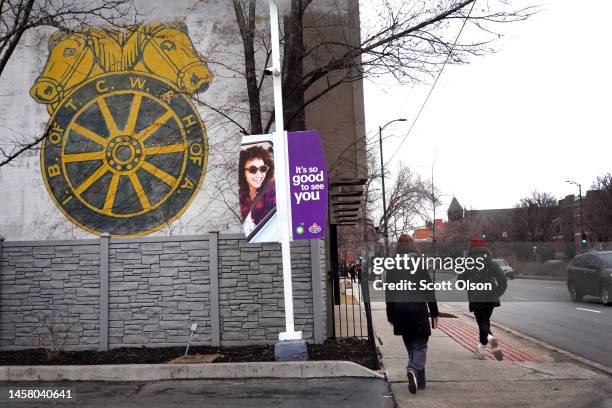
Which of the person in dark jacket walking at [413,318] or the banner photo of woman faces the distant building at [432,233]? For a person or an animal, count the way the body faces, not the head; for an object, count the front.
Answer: the person in dark jacket walking

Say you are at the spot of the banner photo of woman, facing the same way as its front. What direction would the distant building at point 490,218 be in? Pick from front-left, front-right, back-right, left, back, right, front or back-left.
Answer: back-left

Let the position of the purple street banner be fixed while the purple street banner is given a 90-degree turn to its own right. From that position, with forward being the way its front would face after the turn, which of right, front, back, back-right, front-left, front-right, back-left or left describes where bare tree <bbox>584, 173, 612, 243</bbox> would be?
back-right

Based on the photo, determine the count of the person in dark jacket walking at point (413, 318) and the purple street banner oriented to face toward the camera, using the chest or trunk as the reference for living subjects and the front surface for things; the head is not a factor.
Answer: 1

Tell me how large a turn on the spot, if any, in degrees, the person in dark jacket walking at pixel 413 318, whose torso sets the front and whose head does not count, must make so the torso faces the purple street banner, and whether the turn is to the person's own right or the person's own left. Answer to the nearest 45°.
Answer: approximately 45° to the person's own left

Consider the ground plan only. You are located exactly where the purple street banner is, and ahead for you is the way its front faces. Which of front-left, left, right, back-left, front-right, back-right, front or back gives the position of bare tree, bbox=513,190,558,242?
back-left

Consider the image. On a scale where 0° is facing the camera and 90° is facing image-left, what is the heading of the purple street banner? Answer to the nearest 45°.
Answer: approximately 0°

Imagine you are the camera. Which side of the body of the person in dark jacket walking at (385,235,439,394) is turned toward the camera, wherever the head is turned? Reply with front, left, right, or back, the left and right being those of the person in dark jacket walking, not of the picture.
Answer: back

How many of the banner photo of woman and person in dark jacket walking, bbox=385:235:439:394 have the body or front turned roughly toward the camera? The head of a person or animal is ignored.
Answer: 1

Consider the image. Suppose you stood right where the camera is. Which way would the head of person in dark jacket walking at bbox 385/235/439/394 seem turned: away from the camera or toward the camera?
away from the camera

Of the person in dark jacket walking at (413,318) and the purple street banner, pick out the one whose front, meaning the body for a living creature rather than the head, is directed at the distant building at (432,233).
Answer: the person in dark jacket walking

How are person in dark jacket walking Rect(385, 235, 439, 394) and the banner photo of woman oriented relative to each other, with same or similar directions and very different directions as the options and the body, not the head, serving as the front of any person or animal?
very different directions

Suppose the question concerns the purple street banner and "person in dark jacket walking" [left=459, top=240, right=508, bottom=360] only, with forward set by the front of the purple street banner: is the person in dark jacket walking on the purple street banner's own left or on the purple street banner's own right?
on the purple street banner's own left

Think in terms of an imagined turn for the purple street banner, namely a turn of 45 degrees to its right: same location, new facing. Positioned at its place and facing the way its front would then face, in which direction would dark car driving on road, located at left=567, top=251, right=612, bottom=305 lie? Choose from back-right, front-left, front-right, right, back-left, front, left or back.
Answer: back
